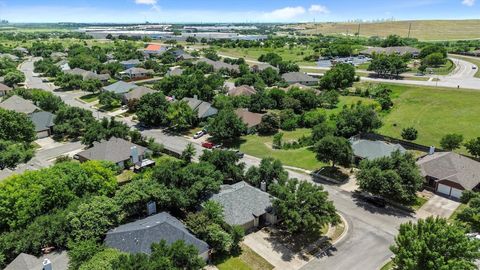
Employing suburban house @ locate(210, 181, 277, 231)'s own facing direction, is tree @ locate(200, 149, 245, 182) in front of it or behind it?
behind

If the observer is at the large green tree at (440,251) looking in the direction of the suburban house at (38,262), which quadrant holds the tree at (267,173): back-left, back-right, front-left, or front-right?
front-right

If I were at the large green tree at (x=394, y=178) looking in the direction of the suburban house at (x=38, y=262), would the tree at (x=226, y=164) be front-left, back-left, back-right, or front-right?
front-right

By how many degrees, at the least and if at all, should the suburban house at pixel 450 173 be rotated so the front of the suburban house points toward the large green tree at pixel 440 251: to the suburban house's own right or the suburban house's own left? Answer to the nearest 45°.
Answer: approximately 45° to the suburban house's own left

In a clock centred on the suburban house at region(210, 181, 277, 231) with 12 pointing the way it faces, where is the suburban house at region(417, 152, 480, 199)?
the suburban house at region(417, 152, 480, 199) is roughly at 10 o'clock from the suburban house at region(210, 181, 277, 231).

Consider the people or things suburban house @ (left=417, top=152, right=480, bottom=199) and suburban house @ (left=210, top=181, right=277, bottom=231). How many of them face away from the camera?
0

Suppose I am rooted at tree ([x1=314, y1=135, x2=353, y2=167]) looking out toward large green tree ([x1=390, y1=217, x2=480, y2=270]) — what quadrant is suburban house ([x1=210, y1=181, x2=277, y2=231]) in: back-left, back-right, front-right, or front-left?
front-right

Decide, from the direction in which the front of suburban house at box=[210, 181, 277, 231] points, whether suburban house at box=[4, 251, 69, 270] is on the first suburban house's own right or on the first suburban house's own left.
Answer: on the first suburban house's own right

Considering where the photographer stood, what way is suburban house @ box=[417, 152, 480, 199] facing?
facing the viewer and to the left of the viewer

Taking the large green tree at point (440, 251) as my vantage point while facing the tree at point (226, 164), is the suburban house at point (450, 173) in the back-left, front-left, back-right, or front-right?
front-right

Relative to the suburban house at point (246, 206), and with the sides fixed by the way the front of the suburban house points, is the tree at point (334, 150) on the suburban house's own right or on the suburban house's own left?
on the suburban house's own left

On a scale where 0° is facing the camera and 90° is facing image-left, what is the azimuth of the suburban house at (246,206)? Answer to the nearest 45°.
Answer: approximately 315°
